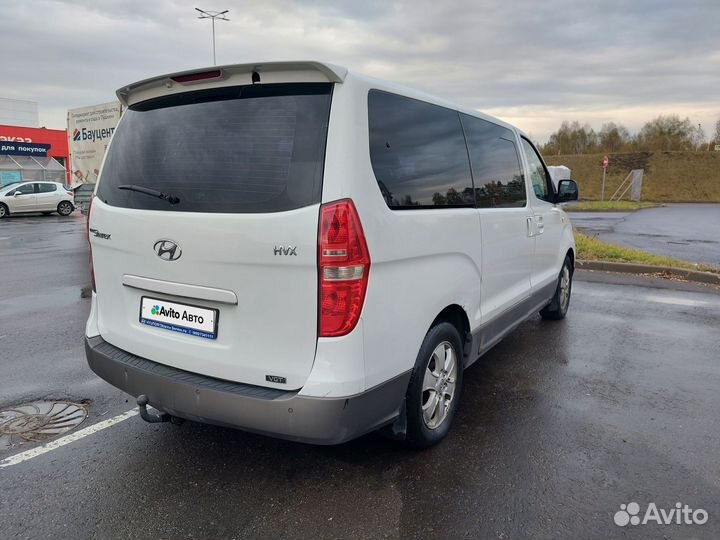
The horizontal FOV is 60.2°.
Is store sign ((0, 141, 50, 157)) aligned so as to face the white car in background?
yes

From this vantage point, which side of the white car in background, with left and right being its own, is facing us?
left

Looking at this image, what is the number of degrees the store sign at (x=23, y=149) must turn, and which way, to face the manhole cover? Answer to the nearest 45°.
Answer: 0° — it already faces it

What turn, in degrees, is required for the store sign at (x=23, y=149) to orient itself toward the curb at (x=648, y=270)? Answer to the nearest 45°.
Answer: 0° — it already faces it

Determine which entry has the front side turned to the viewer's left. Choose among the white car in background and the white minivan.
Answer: the white car in background

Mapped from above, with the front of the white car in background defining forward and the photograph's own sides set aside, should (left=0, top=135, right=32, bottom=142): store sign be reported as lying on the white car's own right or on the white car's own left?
on the white car's own right

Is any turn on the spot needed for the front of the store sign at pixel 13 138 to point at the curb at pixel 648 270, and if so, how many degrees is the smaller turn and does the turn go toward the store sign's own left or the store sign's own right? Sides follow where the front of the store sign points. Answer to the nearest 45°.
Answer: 0° — it already faces it

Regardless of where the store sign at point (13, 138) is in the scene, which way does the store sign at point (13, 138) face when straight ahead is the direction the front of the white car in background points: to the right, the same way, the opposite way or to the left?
to the left

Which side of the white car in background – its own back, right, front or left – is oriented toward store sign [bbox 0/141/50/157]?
right

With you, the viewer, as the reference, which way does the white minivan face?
facing away from the viewer and to the right of the viewer

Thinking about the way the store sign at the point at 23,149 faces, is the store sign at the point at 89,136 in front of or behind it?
in front
